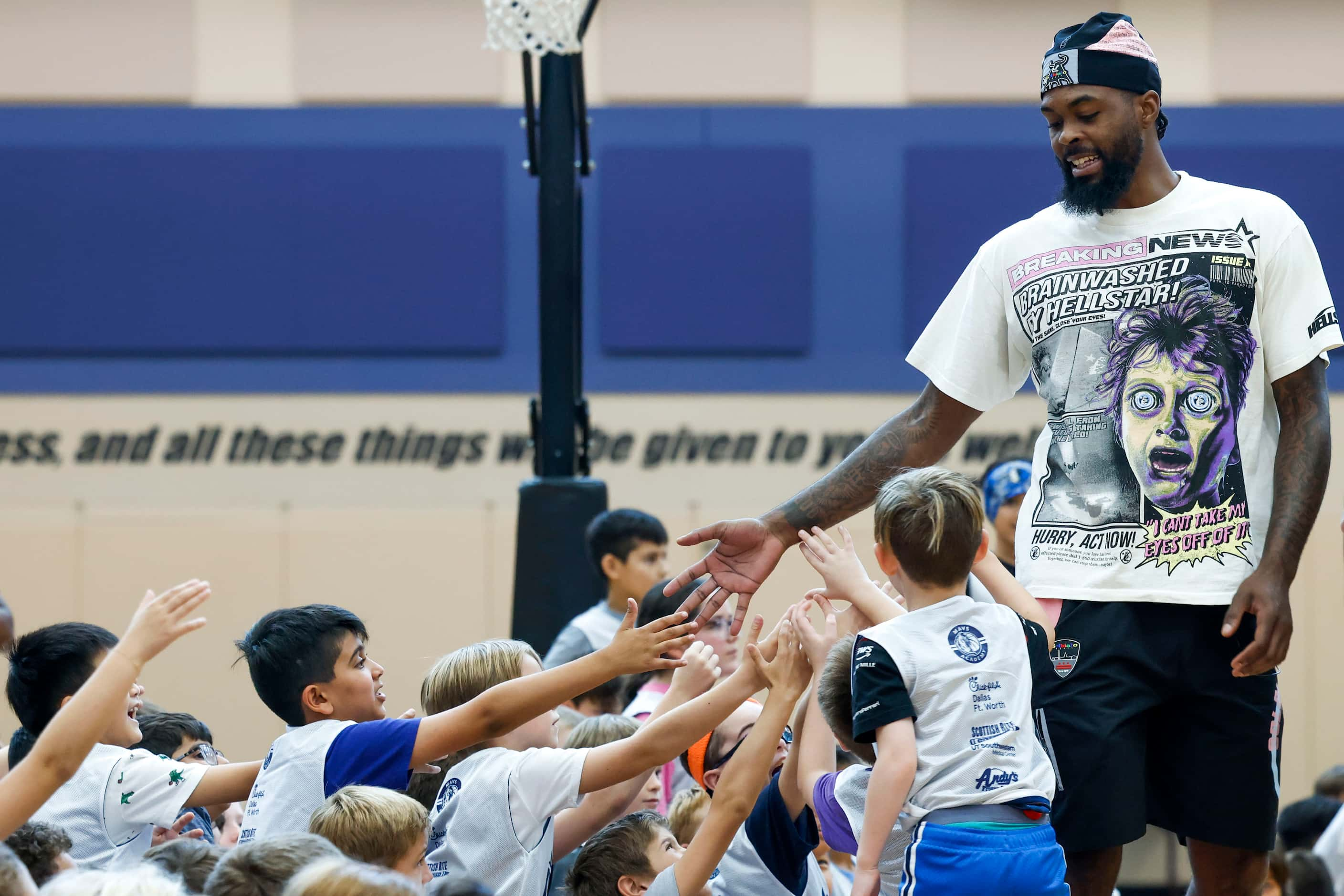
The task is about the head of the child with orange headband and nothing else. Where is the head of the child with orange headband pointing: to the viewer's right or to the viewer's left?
to the viewer's right

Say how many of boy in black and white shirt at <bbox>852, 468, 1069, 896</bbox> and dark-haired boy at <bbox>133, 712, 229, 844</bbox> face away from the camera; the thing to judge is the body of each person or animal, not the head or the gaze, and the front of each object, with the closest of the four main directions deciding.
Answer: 1

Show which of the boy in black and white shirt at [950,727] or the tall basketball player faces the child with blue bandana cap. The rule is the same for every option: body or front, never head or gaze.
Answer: the boy in black and white shirt

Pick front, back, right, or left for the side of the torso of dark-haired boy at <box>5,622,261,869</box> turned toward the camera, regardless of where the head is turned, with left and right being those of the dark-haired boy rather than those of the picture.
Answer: right

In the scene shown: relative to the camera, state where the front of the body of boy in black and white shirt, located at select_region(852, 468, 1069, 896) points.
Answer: away from the camera

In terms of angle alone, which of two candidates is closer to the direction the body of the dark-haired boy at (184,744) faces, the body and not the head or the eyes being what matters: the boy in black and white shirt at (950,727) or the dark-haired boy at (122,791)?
the boy in black and white shirt

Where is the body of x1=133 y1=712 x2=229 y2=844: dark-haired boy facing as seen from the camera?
to the viewer's right

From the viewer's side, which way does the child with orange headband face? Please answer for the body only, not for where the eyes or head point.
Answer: to the viewer's right

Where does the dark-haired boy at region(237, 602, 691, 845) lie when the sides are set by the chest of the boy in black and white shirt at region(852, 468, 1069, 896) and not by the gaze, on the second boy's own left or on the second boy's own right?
on the second boy's own left
